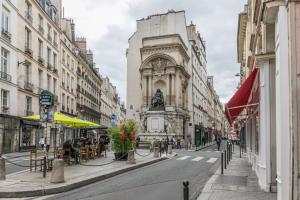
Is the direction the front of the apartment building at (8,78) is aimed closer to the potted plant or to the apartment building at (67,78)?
the potted plant

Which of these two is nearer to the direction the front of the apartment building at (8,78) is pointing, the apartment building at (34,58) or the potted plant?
the potted plant

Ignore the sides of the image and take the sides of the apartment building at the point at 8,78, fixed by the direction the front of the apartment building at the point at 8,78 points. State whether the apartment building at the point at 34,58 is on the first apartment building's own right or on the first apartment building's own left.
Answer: on the first apartment building's own left

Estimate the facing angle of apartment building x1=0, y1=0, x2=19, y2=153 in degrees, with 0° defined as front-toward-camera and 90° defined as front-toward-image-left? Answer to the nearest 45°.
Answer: approximately 315°
